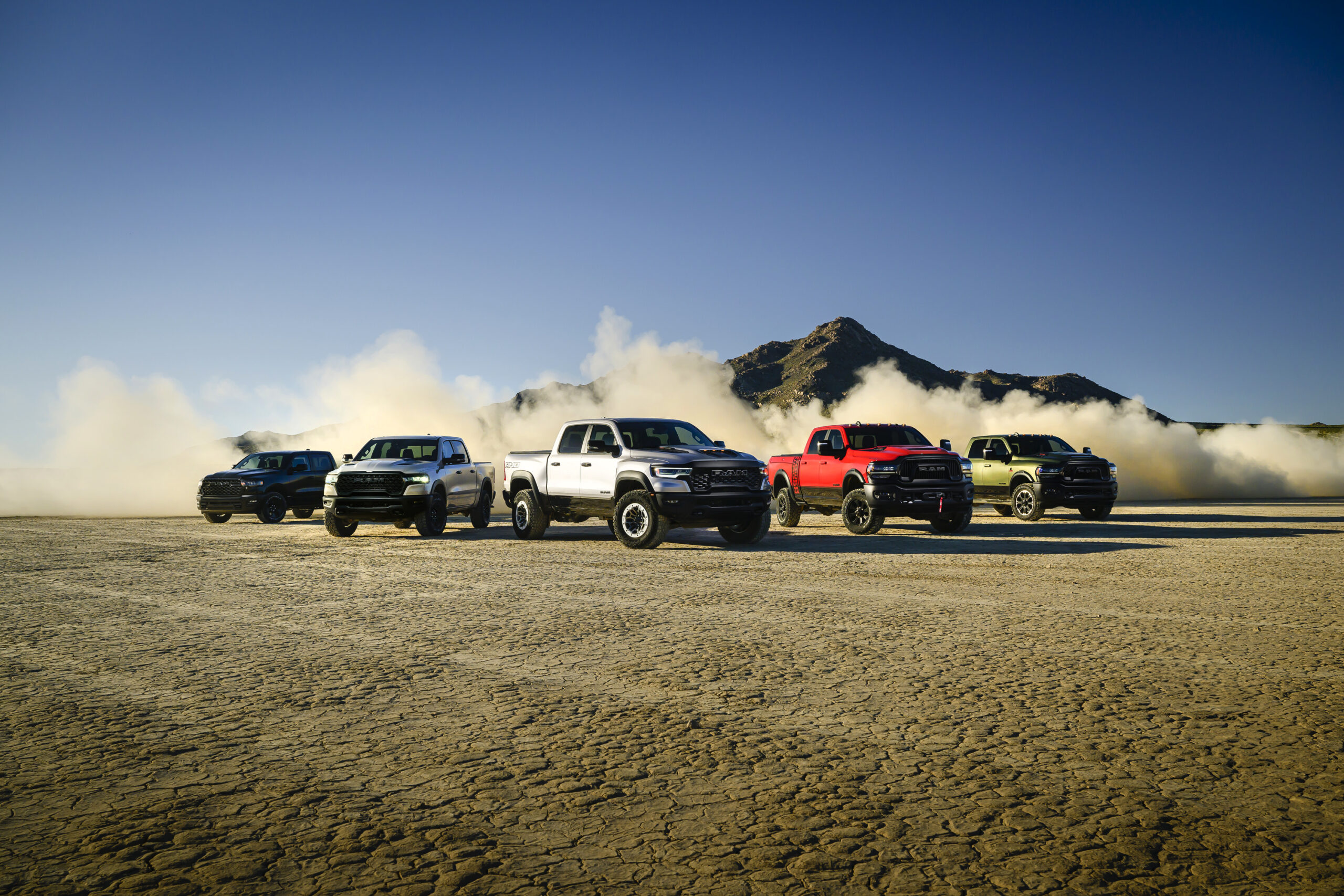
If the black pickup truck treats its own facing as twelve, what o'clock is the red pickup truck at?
The red pickup truck is roughly at 9 o'clock from the black pickup truck.

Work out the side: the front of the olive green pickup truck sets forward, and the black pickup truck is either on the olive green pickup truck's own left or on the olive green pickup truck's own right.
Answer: on the olive green pickup truck's own right

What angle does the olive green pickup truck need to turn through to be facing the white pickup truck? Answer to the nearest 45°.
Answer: approximately 90° to its right

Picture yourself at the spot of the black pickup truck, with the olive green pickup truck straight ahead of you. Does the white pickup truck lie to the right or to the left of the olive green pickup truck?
right

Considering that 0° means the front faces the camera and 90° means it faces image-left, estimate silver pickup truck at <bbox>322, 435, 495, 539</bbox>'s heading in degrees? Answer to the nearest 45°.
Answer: approximately 45°

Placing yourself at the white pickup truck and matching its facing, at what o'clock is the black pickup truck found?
The black pickup truck is roughly at 6 o'clock from the white pickup truck.

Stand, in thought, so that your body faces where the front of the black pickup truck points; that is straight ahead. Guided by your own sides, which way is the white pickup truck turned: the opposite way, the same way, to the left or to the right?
to the left

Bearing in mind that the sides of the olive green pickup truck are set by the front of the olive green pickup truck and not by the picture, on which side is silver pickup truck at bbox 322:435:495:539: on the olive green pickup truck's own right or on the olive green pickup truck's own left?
on the olive green pickup truck's own right

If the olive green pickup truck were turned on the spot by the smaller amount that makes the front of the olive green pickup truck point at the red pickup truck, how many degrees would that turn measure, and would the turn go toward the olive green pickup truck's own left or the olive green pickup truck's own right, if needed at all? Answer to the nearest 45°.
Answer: approximately 90° to the olive green pickup truck's own right

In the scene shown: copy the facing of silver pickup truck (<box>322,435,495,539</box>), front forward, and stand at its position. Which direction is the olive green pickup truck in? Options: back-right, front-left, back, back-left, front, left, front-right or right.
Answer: back-left
